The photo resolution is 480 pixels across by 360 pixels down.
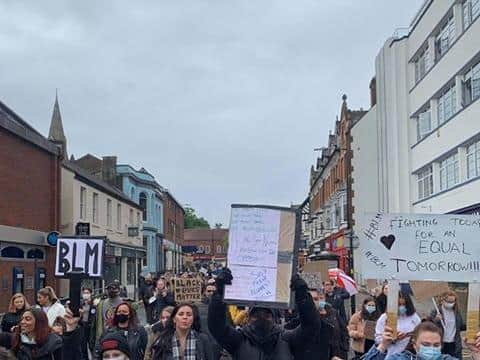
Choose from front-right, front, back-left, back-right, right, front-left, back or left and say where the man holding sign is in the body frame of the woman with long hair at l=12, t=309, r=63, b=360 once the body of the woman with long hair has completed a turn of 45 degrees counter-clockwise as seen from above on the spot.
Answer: front-left

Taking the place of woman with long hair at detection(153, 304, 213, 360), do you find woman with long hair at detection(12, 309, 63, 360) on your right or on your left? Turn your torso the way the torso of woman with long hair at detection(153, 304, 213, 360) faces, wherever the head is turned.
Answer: on your right

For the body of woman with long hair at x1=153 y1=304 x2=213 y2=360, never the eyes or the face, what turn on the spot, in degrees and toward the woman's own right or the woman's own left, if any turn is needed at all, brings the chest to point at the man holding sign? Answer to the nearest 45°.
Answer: approximately 45° to the woman's own left

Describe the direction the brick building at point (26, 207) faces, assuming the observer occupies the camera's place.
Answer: facing to the right of the viewer

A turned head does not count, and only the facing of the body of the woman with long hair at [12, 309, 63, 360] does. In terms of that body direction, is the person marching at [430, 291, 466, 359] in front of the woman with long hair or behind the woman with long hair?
behind

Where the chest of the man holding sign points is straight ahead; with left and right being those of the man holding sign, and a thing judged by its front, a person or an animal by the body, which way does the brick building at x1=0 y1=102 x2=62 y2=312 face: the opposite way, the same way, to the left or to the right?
to the left

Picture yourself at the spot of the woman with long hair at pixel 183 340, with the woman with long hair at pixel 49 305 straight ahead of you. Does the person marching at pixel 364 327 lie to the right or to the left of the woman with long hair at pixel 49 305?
right

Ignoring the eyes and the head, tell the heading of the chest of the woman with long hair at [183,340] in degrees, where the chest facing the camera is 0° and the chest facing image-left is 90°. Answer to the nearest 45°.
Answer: approximately 0°

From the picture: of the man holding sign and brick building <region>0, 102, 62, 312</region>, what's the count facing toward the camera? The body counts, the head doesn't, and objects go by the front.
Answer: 1
